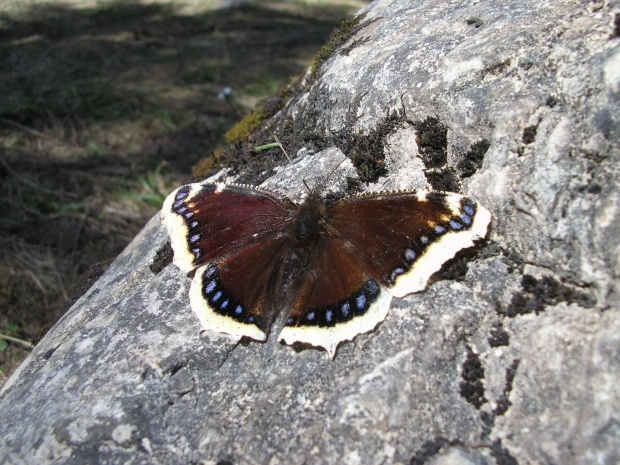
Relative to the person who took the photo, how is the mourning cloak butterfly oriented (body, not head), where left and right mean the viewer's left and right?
facing away from the viewer

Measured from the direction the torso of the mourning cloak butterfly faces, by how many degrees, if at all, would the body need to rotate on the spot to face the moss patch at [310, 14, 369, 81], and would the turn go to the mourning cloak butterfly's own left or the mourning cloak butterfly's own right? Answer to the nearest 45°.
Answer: approximately 45° to the mourning cloak butterfly's own right
